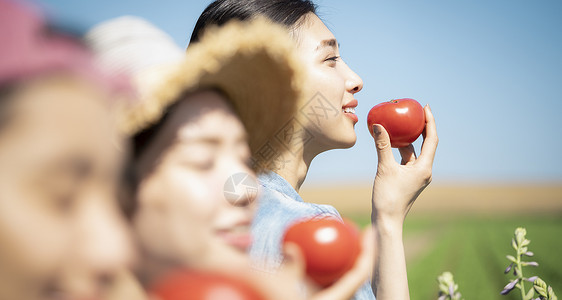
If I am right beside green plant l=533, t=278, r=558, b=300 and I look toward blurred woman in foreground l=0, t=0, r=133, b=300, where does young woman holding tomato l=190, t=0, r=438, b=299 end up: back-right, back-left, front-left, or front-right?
front-right

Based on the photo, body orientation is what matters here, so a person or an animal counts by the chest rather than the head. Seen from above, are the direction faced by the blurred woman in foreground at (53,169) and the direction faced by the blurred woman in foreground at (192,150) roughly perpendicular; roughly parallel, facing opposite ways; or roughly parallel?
roughly parallel

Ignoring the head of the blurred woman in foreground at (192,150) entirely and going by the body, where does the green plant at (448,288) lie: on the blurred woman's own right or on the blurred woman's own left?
on the blurred woman's own left

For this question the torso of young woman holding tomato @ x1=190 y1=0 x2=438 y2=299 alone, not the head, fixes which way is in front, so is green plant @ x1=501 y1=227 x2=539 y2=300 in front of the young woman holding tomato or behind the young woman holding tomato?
in front

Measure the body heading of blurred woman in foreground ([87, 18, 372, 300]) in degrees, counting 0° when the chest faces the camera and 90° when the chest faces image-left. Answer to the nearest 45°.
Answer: approximately 315°

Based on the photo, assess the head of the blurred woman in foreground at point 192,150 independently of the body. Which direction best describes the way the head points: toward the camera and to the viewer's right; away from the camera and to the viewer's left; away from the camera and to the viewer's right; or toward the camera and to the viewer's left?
toward the camera and to the viewer's right

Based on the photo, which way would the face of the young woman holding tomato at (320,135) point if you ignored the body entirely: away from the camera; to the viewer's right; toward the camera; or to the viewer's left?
to the viewer's right

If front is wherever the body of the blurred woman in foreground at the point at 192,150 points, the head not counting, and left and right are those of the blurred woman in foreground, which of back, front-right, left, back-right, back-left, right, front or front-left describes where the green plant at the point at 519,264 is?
left

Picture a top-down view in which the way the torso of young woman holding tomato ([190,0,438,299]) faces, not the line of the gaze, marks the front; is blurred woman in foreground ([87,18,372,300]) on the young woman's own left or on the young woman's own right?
on the young woman's own right

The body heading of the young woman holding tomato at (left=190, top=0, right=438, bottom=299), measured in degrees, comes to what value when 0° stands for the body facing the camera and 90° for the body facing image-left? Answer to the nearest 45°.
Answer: approximately 270°

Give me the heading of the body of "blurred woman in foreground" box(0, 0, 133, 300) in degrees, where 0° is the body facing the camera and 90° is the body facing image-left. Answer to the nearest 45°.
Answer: approximately 315°

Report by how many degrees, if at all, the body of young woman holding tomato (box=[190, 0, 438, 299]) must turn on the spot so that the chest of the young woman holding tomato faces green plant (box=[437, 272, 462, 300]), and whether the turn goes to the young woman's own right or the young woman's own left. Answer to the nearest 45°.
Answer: approximately 45° to the young woman's own left

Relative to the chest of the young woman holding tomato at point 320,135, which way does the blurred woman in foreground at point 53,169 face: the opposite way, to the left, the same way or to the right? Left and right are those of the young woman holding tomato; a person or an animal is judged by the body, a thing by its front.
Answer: the same way
